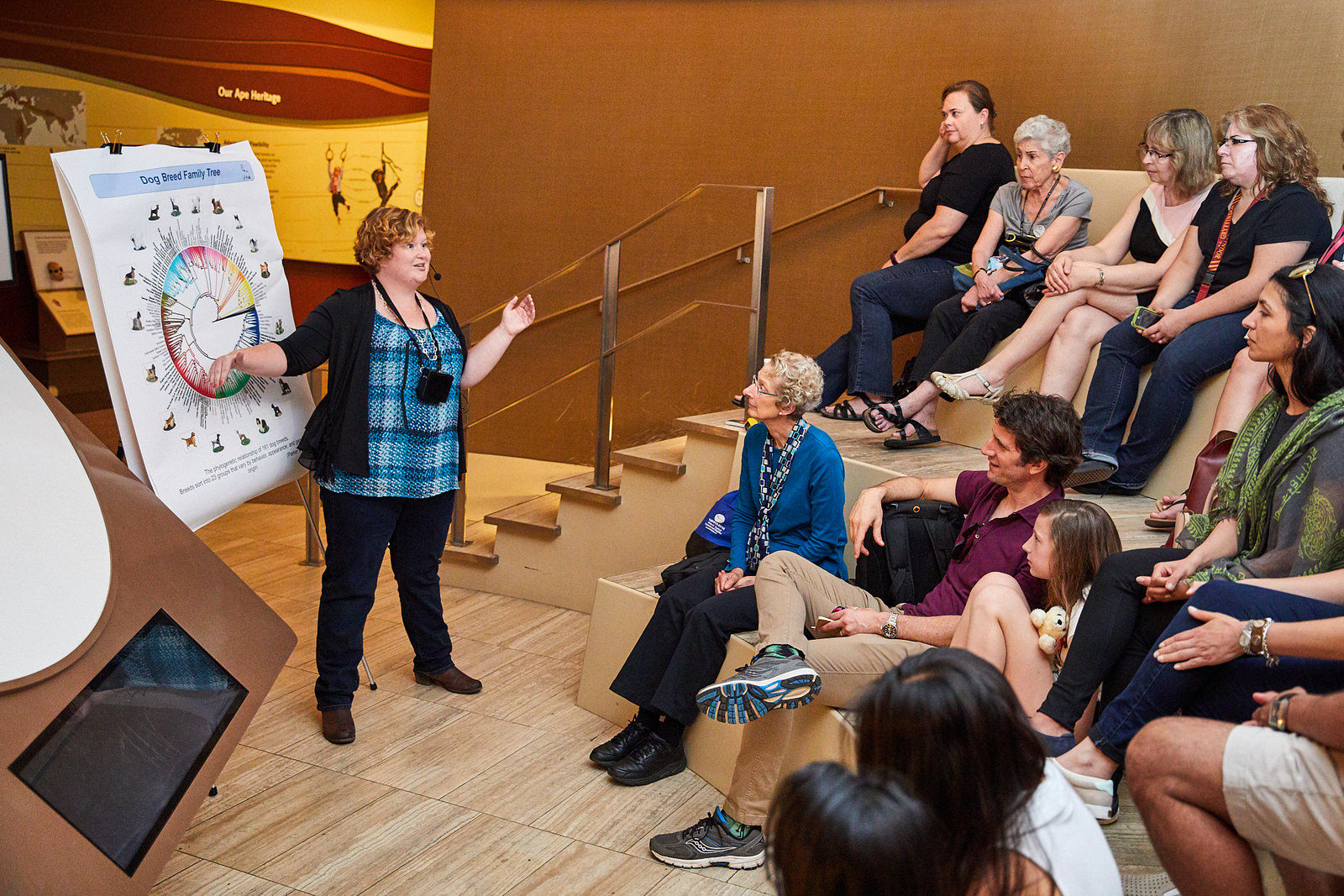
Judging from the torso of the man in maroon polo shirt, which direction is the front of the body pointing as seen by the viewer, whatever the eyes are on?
to the viewer's left

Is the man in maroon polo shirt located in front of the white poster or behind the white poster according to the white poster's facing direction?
in front

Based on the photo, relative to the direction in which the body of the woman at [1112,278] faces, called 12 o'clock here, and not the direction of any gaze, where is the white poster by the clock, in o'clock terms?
The white poster is roughly at 12 o'clock from the woman.

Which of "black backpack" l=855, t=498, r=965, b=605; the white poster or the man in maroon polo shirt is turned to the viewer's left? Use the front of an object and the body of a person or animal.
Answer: the man in maroon polo shirt

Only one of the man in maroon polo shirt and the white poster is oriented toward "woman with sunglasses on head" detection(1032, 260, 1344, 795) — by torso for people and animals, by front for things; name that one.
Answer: the white poster

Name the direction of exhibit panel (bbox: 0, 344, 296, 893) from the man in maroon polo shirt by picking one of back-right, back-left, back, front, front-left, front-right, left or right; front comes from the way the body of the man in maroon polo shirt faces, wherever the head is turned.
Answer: front-left

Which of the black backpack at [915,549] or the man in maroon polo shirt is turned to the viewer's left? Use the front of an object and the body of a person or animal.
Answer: the man in maroon polo shirt

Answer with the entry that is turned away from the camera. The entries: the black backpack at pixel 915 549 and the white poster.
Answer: the black backpack

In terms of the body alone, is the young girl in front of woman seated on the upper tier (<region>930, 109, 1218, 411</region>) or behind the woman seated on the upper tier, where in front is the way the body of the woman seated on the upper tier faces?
in front

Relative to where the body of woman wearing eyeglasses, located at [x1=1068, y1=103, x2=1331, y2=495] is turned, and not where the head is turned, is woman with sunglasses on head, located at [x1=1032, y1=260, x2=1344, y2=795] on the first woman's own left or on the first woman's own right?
on the first woman's own left

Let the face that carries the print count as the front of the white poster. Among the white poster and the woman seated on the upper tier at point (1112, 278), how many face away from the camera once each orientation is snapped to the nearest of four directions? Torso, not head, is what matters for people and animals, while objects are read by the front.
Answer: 0

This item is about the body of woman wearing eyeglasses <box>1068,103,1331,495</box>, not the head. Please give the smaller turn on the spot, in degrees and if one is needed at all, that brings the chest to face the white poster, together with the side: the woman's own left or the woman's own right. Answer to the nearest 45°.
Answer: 0° — they already face it

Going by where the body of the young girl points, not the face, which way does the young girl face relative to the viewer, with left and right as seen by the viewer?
facing to the left of the viewer
